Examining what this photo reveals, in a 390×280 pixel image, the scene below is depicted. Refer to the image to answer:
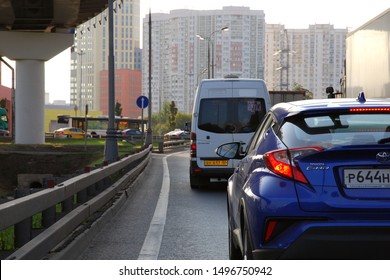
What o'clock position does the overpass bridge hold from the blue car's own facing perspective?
The overpass bridge is roughly at 11 o'clock from the blue car.

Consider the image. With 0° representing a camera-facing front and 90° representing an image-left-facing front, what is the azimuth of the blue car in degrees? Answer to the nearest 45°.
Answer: approximately 180°

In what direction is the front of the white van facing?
away from the camera

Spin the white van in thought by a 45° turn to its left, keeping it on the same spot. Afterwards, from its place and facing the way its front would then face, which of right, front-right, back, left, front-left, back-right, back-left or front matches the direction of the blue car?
back-left
